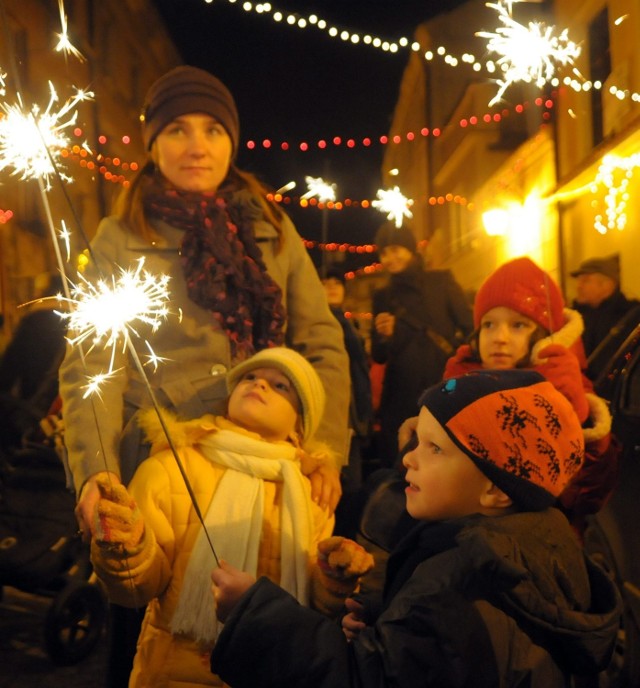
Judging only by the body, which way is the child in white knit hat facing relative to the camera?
toward the camera

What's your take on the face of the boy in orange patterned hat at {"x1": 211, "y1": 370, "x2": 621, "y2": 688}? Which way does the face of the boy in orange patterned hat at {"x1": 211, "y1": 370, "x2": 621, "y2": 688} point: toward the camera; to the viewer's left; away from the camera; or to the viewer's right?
to the viewer's left

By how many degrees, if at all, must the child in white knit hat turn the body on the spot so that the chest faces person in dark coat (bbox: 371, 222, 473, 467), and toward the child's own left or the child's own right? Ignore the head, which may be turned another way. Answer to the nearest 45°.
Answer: approximately 135° to the child's own left

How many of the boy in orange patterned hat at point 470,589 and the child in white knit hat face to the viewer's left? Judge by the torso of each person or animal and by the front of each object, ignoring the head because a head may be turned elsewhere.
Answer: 1

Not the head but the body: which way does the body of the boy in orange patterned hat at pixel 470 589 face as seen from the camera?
to the viewer's left

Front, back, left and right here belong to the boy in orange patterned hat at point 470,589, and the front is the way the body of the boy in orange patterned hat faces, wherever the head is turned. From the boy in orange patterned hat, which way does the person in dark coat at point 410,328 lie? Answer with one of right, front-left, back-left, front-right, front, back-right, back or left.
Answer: right

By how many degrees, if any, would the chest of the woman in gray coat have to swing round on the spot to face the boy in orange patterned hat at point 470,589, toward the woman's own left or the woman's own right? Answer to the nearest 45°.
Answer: approximately 45° to the woman's own left

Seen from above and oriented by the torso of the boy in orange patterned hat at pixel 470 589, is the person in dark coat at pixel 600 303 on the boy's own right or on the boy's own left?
on the boy's own right

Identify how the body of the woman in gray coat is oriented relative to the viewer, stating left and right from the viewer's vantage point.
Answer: facing the viewer
